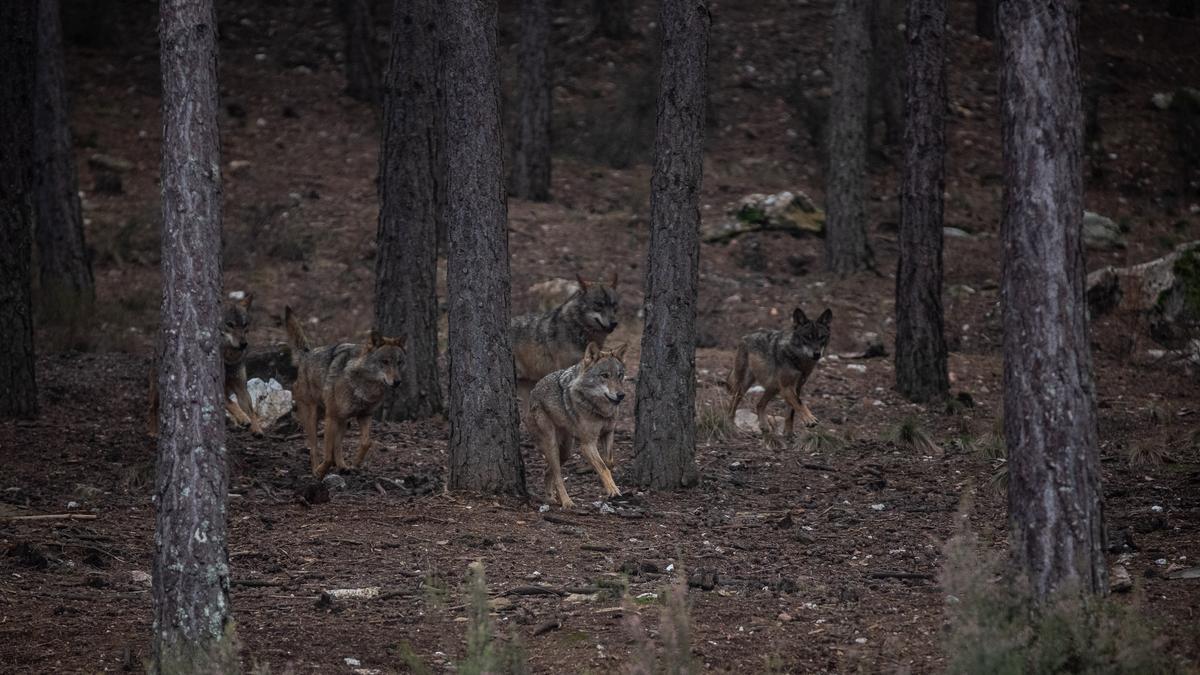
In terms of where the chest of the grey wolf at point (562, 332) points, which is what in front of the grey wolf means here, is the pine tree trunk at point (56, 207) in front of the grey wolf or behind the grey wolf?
behind

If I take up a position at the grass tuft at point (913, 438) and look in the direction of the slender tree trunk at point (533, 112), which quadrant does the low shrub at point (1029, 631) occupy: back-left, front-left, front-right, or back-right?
back-left

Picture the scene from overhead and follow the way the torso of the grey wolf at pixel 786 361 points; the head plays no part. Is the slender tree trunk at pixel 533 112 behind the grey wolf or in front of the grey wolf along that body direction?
behind

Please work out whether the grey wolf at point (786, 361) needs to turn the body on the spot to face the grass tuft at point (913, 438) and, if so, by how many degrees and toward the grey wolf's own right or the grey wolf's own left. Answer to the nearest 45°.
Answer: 0° — it already faces it

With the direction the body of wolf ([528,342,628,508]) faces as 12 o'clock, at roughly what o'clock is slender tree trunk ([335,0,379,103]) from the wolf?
The slender tree trunk is roughly at 7 o'clock from the wolf.

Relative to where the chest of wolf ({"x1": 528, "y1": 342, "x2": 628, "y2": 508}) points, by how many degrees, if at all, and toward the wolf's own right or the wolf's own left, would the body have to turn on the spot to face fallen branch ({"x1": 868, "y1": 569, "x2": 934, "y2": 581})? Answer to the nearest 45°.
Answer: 0° — it already faces it

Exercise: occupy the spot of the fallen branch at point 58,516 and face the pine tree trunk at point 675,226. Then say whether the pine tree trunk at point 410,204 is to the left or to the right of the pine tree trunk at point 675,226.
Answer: left

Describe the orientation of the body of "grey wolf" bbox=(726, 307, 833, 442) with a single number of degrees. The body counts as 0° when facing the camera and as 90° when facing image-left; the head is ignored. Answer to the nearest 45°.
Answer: approximately 315°

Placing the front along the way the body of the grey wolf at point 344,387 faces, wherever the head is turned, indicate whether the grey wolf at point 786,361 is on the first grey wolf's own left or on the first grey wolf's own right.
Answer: on the first grey wolf's own left

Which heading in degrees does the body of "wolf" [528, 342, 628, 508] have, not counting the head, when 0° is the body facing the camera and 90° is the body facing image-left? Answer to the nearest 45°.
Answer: approximately 315°

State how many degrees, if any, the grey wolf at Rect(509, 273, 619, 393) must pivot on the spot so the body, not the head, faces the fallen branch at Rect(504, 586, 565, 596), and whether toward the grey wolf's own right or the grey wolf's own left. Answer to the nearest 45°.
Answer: approximately 45° to the grey wolf's own right
